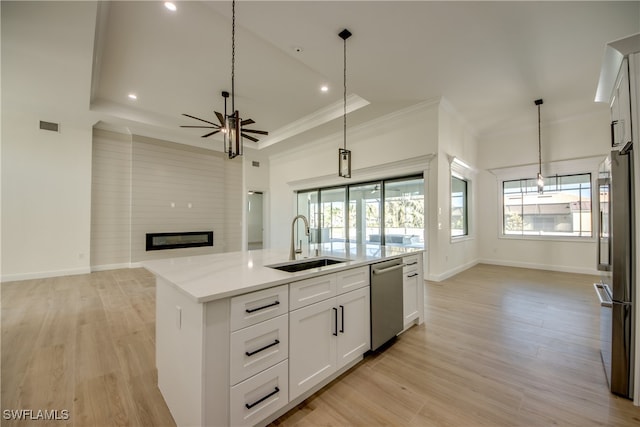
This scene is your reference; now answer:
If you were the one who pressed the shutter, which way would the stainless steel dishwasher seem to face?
facing the viewer and to the right of the viewer

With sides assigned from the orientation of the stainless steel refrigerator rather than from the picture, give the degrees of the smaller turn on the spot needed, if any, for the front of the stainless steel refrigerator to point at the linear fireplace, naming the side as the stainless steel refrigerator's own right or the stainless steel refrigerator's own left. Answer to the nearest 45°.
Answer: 0° — it already faces it

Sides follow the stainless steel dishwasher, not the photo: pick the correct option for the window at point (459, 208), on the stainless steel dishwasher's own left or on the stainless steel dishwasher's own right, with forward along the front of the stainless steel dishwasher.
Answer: on the stainless steel dishwasher's own left

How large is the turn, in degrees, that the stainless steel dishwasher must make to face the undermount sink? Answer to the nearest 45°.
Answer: approximately 135° to its right

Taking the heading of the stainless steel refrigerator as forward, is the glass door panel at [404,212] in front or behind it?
in front

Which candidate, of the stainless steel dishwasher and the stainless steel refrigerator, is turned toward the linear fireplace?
the stainless steel refrigerator

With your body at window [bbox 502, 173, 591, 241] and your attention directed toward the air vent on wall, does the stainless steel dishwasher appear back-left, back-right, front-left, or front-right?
front-left

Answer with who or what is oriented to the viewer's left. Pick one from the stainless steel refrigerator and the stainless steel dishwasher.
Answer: the stainless steel refrigerator

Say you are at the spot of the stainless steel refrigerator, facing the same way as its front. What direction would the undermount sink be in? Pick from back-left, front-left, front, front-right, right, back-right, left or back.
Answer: front-left

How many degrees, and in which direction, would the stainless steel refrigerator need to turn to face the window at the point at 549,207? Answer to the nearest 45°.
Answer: approximately 90° to its right

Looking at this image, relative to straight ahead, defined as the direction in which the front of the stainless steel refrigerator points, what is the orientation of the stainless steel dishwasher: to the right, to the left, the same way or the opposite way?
the opposite way

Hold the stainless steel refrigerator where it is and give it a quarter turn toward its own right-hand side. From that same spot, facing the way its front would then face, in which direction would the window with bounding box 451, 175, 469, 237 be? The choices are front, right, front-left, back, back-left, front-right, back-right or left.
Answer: front-left

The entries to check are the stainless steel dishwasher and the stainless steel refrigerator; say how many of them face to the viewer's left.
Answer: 1

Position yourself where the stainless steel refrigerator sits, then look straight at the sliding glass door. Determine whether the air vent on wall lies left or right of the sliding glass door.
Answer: left

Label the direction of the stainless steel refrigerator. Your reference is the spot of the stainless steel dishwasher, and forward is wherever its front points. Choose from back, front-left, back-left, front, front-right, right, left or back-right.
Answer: front-left

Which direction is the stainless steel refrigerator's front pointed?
to the viewer's left
